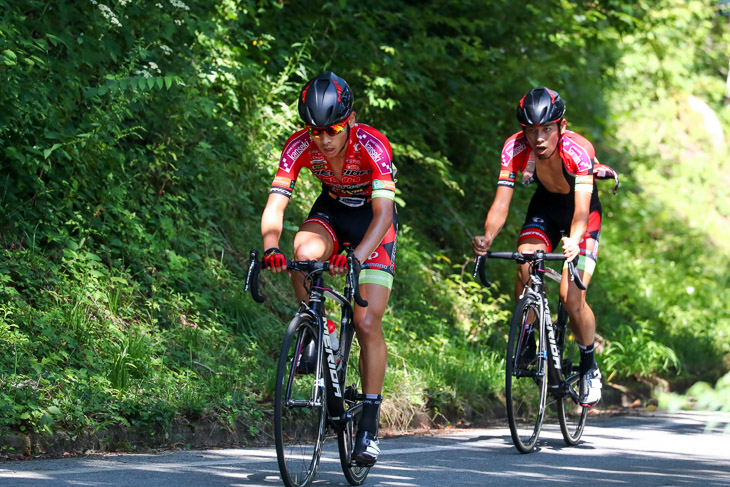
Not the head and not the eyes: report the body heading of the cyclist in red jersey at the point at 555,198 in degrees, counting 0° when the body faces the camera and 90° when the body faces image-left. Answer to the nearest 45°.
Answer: approximately 45°

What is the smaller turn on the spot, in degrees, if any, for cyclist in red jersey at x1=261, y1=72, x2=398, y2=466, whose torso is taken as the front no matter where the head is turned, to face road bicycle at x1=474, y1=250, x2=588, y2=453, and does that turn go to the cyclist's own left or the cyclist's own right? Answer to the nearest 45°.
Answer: approximately 180°

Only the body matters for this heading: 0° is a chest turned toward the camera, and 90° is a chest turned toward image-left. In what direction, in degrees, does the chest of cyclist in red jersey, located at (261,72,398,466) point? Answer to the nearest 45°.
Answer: approximately 45°

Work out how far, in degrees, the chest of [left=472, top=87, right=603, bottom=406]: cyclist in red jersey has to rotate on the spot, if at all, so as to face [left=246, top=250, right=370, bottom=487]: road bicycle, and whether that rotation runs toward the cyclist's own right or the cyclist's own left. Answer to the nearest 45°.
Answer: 0° — they already face it

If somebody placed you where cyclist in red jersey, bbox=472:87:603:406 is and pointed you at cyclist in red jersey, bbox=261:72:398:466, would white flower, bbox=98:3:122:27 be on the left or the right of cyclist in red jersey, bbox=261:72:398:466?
right

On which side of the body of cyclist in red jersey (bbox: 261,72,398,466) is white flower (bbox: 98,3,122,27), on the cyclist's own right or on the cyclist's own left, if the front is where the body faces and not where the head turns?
on the cyclist's own right

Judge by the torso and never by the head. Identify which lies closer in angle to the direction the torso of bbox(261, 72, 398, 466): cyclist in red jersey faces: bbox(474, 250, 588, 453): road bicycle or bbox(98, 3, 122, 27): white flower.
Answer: the white flower

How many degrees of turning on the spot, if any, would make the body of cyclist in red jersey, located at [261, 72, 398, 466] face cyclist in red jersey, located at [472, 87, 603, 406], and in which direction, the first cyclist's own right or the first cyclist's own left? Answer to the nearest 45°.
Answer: approximately 180°
